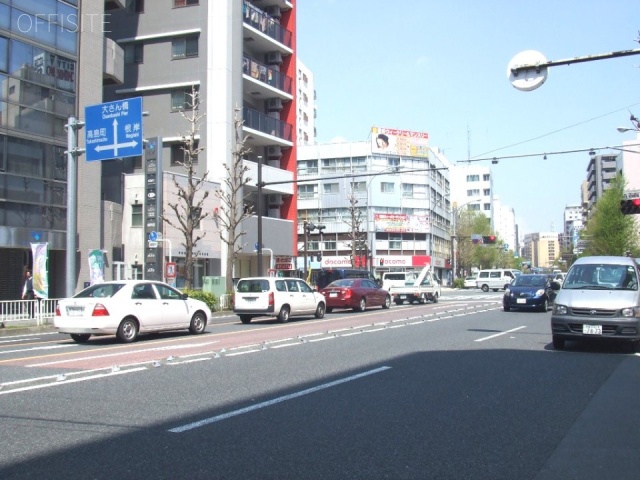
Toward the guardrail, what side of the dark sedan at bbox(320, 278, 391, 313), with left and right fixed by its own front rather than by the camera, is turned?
back

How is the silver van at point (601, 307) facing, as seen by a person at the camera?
facing the viewer

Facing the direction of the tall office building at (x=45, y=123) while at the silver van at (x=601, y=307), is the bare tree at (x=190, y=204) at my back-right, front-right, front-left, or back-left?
front-right

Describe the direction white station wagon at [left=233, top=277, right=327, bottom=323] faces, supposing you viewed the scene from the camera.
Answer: facing away from the viewer and to the right of the viewer

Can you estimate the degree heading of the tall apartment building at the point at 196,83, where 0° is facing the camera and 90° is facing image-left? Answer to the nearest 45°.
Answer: approximately 315°

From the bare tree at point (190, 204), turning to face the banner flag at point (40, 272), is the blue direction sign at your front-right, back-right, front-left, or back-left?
front-left

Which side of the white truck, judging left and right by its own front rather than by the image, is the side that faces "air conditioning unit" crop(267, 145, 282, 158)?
left

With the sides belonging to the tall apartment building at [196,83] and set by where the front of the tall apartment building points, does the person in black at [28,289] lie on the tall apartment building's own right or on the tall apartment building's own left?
on the tall apartment building's own right

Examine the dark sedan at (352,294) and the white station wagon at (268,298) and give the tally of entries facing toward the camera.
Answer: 0

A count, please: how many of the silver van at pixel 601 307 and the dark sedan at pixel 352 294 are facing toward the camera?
1

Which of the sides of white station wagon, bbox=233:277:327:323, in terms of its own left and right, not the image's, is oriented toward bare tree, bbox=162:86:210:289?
left

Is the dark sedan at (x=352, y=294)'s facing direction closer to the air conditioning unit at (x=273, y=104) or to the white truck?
the white truck

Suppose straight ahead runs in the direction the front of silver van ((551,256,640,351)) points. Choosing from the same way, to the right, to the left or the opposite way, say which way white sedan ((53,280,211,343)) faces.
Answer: the opposite way

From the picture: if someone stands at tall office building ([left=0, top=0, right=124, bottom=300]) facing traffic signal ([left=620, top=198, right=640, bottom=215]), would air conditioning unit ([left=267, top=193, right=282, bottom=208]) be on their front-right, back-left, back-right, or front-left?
front-left

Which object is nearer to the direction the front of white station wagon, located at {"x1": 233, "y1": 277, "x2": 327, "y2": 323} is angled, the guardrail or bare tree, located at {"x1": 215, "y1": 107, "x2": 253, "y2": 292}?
the bare tree

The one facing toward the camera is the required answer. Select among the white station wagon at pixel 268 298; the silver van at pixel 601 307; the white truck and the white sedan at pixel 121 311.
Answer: the silver van

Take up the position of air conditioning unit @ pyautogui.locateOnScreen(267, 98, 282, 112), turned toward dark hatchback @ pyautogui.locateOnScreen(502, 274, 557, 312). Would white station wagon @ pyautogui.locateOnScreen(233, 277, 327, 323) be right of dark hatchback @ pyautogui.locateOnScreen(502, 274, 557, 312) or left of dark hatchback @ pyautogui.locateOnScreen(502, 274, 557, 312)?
right

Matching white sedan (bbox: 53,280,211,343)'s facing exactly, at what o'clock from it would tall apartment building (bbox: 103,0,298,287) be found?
The tall apartment building is roughly at 11 o'clock from the white sedan.

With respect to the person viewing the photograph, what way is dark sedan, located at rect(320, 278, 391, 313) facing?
facing away from the viewer and to the right of the viewer

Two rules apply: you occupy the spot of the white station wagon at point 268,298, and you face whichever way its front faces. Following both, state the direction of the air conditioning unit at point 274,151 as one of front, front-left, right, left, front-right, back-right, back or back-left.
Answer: front-left

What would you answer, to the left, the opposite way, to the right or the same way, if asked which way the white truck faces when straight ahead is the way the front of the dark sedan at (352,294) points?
the same way

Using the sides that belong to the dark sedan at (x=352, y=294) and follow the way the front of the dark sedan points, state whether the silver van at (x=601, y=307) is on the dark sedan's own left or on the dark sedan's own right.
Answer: on the dark sedan's own right
